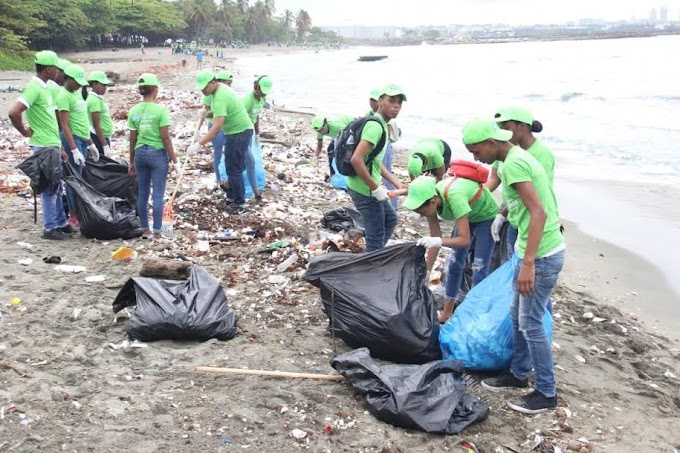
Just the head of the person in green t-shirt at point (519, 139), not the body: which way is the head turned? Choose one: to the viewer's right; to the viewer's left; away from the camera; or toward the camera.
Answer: to the viewer's left

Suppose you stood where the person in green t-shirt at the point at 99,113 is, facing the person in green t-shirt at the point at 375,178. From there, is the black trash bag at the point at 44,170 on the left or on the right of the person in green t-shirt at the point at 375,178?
right

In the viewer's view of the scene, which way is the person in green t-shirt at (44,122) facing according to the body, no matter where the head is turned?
to the viewer's right

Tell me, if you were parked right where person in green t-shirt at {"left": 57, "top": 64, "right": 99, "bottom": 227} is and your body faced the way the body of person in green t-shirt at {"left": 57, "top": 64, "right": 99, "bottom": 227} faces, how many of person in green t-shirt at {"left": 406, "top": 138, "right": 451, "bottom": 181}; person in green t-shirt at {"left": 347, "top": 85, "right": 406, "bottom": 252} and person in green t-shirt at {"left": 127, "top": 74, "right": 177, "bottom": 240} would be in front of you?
3

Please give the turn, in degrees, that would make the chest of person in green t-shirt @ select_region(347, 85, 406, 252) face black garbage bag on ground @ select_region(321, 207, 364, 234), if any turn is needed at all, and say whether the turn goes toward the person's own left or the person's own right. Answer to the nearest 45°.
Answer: approximately 90° to the person's own left

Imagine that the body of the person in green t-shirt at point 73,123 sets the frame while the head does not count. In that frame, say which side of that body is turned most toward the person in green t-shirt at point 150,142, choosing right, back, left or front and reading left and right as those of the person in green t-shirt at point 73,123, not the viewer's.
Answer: front

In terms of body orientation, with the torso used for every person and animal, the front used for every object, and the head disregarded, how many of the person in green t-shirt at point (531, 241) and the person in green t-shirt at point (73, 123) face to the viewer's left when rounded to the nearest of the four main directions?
1

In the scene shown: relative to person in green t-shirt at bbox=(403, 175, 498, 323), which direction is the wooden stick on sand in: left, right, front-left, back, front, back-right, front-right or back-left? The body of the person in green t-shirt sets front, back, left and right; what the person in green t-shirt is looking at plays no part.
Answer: front

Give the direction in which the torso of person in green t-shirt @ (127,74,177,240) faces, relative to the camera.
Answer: away from the camera

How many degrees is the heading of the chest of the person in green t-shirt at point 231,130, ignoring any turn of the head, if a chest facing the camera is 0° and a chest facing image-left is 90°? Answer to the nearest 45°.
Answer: approximately 90°
